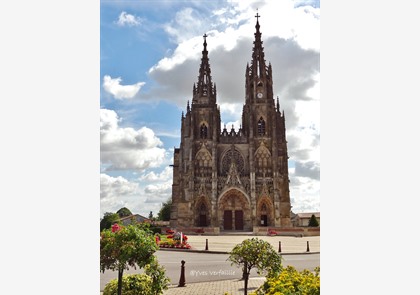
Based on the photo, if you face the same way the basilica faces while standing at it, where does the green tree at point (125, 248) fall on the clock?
The green tree is roughly at 12 o'clock from the basilica.

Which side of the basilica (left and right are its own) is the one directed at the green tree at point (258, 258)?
front

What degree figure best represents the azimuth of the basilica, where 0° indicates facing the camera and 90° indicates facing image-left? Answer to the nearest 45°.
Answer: approximately 0°

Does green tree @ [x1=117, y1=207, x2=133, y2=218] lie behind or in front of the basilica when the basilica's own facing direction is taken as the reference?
behind
